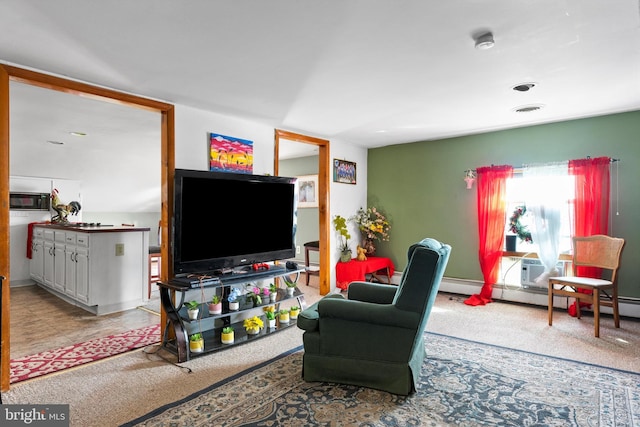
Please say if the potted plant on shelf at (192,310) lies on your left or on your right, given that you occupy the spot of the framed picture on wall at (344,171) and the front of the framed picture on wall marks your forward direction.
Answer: on your right

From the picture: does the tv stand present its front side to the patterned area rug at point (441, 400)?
yes

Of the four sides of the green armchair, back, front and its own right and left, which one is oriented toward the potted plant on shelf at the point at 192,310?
front

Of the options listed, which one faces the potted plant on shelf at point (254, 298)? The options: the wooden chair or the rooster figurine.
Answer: the wooden chair

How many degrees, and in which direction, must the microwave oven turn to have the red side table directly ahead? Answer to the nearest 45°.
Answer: approximately 45° to its left

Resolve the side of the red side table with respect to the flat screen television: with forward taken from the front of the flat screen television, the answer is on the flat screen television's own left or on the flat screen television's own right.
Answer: on the flat screen television's own left

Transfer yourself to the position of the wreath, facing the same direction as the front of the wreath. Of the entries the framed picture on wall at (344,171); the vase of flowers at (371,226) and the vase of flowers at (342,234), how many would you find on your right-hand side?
3

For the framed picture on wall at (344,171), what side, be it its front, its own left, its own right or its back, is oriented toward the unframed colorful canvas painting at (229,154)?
right

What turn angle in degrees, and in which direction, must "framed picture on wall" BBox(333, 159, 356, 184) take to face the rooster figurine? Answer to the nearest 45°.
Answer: approximately 135° to its right

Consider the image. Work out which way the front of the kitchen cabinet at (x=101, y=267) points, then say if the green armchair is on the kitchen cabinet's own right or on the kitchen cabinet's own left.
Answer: on the kitchen cabinet's own left

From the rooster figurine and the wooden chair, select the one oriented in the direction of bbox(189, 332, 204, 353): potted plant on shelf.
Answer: the wooden chair
